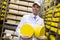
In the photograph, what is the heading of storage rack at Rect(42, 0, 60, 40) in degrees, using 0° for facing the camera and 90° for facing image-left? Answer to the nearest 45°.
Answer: approximately 45°
